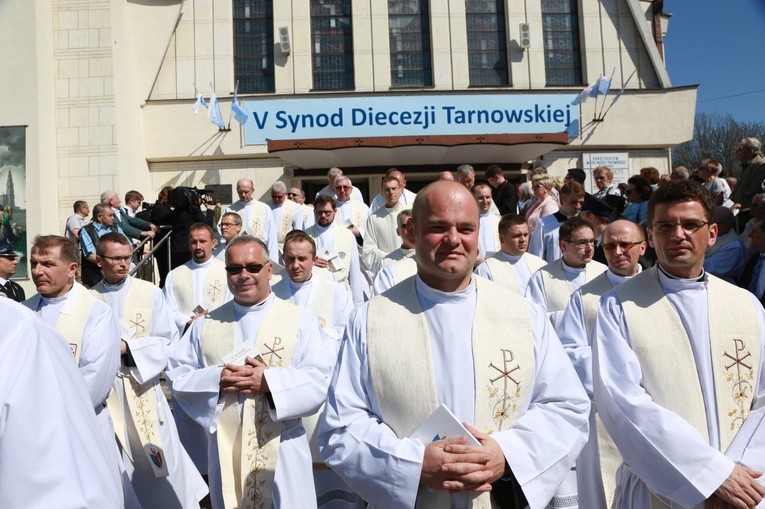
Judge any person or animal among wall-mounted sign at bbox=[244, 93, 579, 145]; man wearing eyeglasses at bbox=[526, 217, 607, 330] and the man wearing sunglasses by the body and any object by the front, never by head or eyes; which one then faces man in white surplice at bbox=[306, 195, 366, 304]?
the wall-mounted sign

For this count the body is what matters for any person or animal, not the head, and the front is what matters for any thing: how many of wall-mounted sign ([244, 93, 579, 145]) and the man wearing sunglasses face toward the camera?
2

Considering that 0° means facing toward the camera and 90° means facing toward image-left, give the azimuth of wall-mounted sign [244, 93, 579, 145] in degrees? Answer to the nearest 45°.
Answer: approximately 0°

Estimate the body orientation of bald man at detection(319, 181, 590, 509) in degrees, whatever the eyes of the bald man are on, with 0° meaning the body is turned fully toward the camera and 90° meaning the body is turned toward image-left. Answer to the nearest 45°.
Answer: approximately 0°

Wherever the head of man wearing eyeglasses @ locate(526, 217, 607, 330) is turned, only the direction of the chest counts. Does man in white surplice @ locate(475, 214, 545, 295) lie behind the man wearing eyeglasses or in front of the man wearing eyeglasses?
behind

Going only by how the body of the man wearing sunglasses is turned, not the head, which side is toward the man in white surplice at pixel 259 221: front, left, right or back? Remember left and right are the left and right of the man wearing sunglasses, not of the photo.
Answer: back

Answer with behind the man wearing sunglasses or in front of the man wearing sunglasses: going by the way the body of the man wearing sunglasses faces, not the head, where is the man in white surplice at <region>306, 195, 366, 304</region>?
behind
